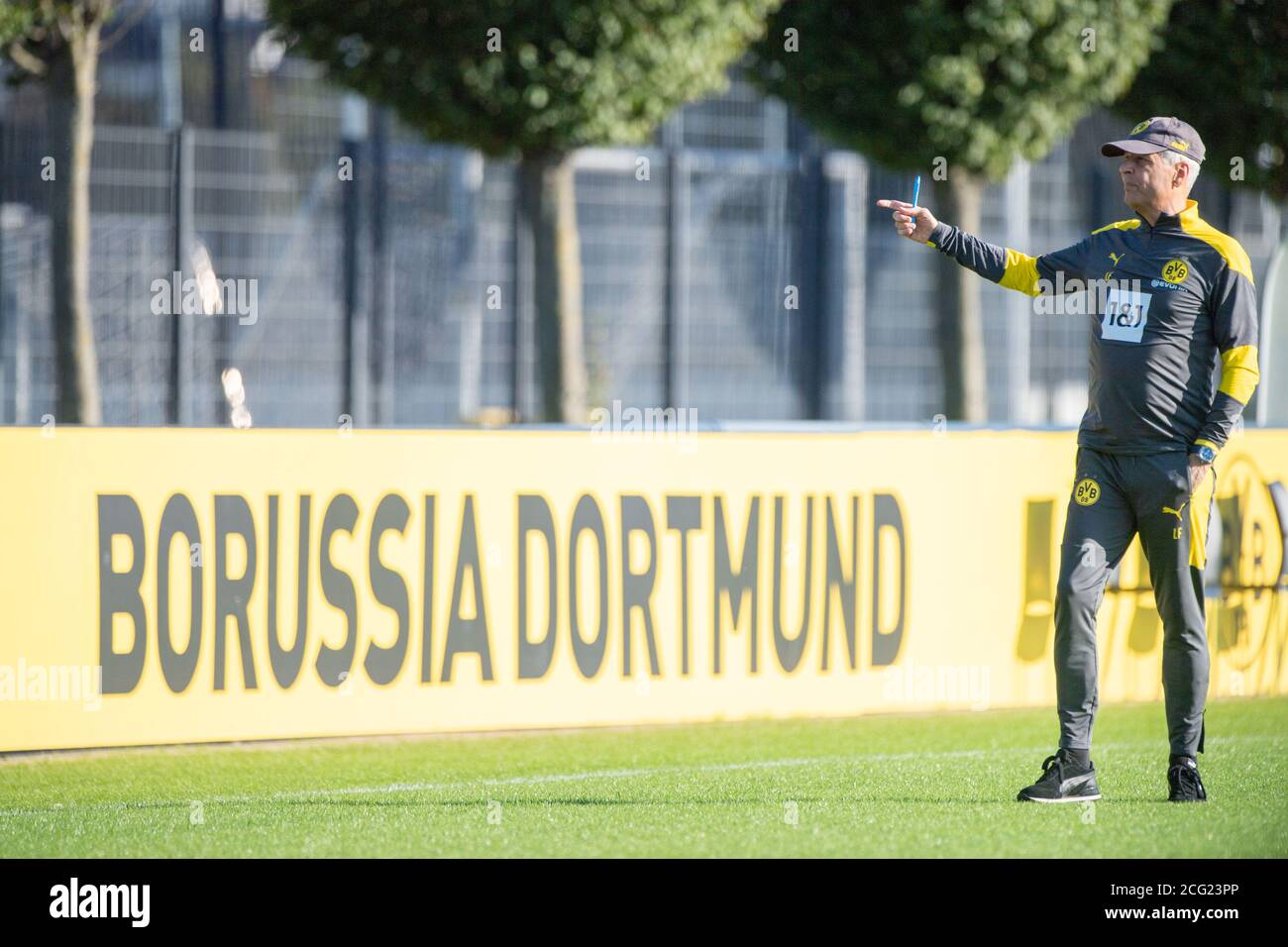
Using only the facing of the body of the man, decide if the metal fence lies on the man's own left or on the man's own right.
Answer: on the man's own right

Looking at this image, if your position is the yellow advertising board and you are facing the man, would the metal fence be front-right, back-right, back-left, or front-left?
back-left

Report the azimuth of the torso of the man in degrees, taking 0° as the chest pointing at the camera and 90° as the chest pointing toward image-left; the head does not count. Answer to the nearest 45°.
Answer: approximately 45°

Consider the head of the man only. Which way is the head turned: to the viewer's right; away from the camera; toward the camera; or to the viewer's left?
to the viewer's left
